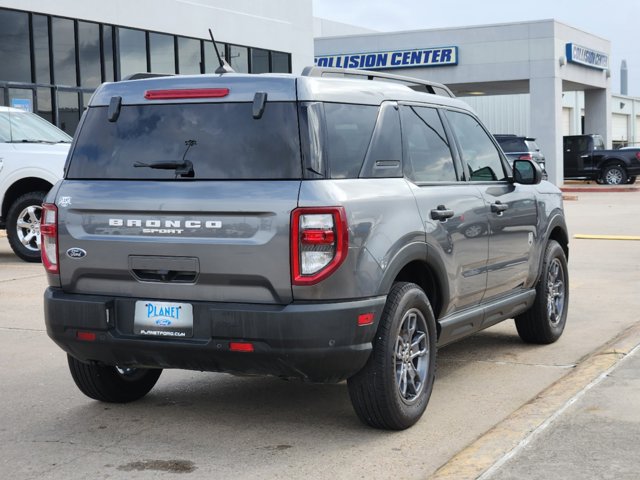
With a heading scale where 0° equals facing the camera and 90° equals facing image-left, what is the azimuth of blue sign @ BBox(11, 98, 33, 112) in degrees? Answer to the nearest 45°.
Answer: approximately 0°

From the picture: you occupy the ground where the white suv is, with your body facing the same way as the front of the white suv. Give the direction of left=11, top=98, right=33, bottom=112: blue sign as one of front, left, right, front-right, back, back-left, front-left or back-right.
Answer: back-left

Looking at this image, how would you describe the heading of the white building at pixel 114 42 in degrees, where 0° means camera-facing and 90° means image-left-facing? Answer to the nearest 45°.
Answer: approximately 315°

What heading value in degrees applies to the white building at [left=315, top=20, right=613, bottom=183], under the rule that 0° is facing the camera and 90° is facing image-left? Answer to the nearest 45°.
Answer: approximately 0°

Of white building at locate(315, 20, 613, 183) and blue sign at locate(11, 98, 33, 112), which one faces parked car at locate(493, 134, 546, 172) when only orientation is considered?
the white building

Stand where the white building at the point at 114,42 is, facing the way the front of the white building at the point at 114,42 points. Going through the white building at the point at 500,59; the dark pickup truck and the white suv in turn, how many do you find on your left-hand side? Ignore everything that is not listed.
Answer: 2
